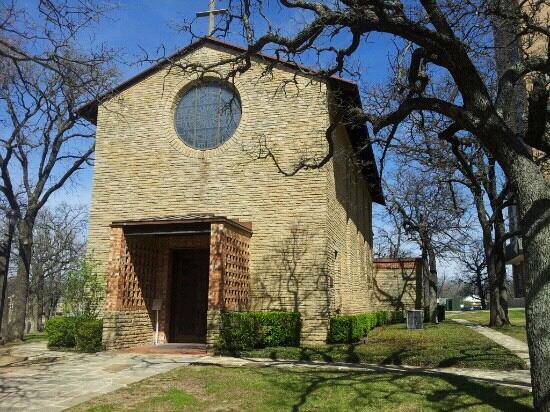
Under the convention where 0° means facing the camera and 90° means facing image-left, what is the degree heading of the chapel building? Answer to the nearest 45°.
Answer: approximately 45°

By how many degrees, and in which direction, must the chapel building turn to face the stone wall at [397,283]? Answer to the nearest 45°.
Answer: approximately 180°

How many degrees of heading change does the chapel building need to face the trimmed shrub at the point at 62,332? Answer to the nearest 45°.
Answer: approximately 45° to its right
